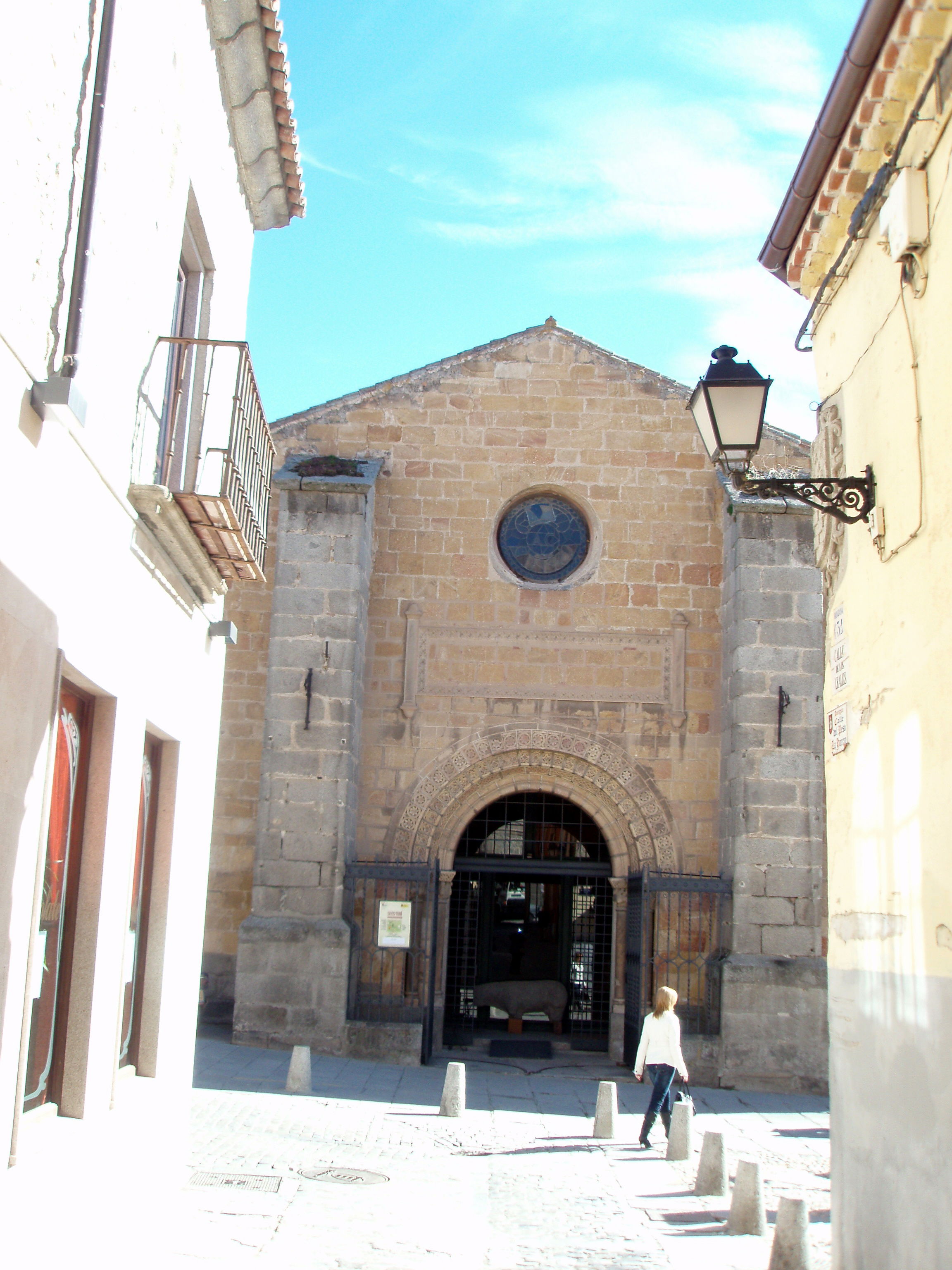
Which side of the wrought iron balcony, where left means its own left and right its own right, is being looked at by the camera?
right

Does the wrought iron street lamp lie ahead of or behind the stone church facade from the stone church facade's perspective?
ahead

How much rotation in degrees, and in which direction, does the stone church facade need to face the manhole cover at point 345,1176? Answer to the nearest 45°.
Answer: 0° — it already faces it

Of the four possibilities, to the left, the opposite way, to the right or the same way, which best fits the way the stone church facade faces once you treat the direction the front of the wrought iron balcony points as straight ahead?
to the right

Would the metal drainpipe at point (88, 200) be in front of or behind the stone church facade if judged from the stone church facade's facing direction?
in front

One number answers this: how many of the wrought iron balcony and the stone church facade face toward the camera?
1

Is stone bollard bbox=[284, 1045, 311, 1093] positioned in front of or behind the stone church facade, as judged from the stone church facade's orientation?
in front

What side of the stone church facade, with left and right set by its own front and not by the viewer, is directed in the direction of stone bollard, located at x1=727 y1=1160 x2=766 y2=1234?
front

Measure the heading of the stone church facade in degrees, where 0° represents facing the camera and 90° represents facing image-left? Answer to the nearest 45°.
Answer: approximately 0°
